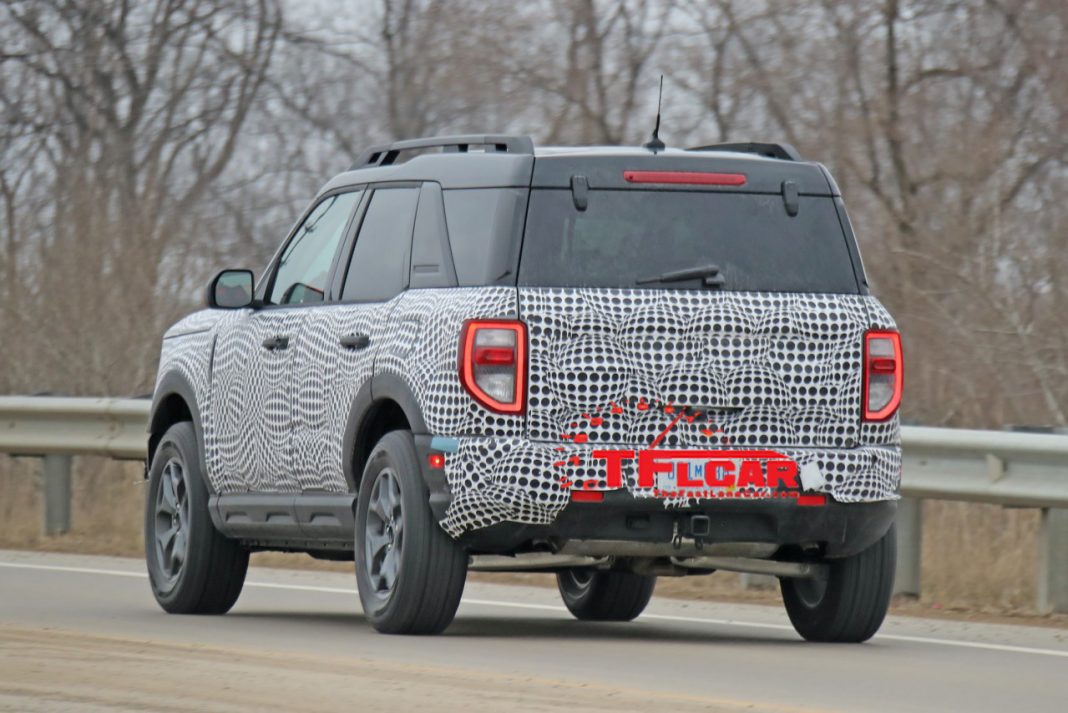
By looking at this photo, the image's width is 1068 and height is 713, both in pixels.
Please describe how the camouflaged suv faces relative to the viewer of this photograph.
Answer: facing away from the viewer and to the left of the viewer

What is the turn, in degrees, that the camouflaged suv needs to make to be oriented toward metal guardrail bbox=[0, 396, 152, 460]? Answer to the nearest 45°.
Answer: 0° — it already faces it

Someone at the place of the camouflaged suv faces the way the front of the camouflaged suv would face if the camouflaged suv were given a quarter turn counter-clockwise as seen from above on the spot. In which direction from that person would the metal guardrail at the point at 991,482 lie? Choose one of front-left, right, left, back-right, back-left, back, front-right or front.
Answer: back
